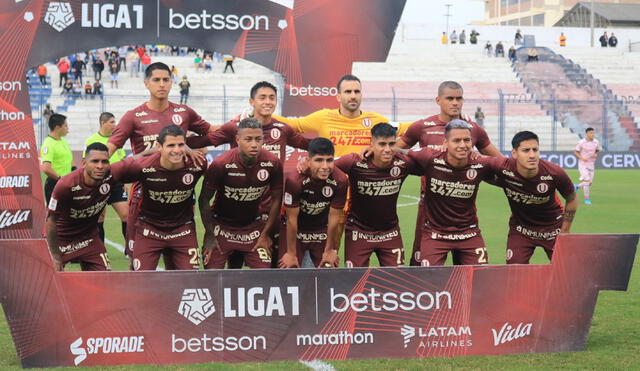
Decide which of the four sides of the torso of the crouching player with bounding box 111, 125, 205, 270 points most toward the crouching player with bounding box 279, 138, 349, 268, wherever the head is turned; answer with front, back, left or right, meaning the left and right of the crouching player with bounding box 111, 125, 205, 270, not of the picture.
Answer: left

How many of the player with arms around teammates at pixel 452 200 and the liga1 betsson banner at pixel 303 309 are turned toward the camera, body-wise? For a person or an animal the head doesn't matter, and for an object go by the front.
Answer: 2
